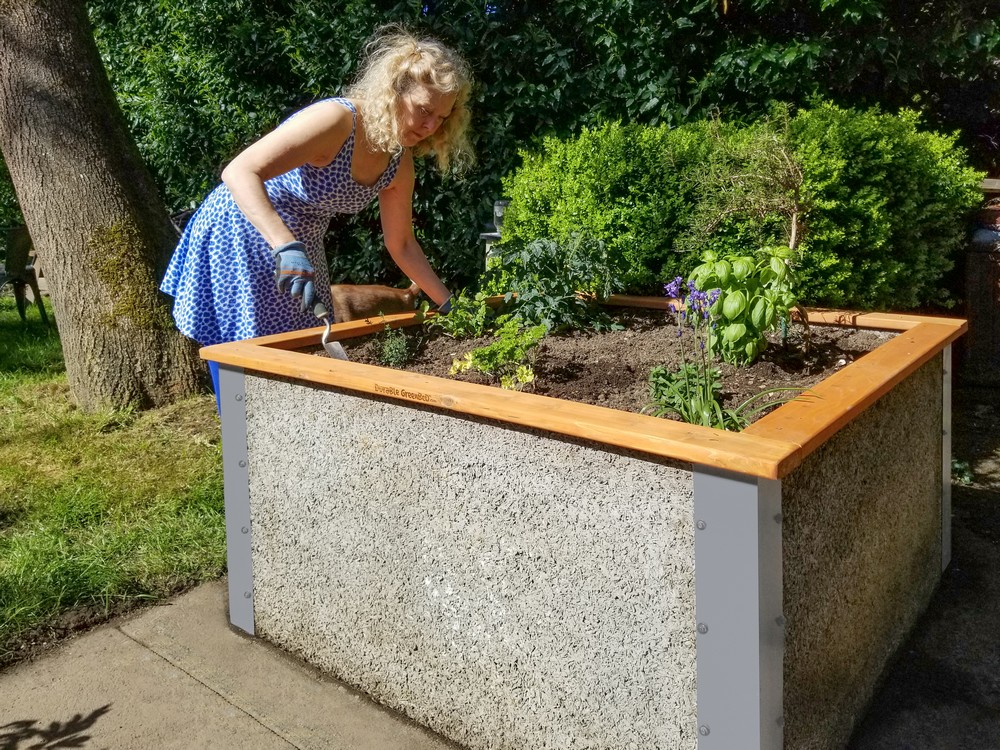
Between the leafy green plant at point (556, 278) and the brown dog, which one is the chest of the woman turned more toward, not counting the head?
the leafy green plant

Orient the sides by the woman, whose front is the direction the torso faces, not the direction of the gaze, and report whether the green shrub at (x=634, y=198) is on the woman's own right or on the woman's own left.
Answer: on the woman's own left

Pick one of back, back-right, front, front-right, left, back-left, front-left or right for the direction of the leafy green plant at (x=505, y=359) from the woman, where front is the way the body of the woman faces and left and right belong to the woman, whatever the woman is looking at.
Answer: front

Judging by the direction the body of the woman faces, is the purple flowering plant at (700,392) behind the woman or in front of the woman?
in front

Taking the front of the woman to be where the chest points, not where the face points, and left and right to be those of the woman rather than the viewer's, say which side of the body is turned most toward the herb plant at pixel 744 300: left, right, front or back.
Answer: front

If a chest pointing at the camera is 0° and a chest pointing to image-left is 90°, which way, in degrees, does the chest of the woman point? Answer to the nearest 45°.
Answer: approximately 315°

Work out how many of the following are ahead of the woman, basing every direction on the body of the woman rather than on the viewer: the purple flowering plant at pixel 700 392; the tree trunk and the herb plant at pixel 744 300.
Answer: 2

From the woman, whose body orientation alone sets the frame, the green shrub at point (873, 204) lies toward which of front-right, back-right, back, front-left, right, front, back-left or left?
front-left

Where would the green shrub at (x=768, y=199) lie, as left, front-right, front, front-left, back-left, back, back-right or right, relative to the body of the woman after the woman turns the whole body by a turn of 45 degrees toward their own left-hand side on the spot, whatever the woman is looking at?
front

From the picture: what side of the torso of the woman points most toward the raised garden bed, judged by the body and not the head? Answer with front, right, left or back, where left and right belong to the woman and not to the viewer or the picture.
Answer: front
